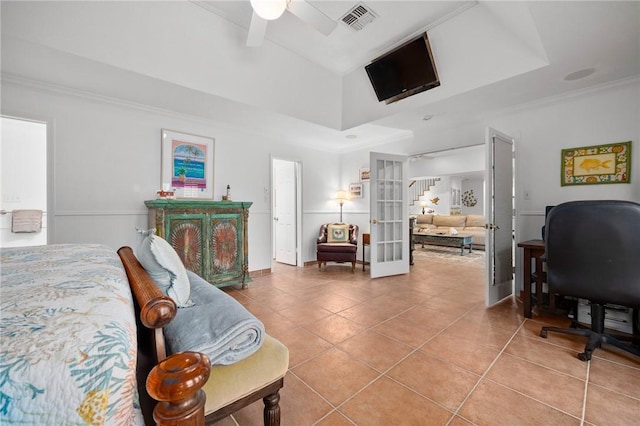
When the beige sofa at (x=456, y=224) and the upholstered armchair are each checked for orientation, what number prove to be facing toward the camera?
2

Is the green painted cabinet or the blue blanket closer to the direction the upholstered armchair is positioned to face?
the blue blanket

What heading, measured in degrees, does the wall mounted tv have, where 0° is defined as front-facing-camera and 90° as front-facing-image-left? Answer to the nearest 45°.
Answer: approximately 45°

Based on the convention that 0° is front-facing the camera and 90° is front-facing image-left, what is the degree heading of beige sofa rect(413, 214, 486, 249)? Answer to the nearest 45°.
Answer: approximately 0°

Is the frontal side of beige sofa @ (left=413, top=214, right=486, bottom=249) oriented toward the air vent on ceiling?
yes

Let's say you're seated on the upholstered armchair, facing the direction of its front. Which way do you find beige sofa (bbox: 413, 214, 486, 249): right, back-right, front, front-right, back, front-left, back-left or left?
back-left

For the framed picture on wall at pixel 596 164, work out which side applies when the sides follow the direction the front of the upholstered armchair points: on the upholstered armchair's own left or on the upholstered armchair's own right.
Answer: on the upholstered armchair's own left

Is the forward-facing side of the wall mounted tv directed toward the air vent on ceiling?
yes

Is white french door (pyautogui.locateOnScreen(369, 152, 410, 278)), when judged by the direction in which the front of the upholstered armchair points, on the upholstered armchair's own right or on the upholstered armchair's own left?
on the upholstered armchair's own left
